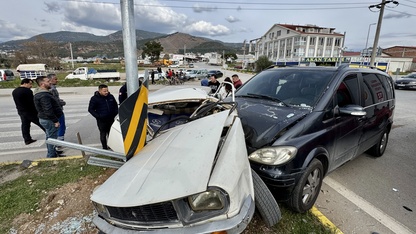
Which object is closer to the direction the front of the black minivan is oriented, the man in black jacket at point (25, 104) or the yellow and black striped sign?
the yellow and black striped sign

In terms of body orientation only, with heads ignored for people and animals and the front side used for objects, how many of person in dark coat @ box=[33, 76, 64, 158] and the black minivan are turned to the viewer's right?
1

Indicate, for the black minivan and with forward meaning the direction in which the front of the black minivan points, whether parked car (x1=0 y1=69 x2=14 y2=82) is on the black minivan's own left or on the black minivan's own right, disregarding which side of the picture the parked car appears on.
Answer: on the black minivan's own right

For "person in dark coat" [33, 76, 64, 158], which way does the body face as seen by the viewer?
to the viewer's right

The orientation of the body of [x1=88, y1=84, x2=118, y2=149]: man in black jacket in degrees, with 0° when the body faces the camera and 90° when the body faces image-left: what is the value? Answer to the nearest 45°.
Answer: approximately 315°

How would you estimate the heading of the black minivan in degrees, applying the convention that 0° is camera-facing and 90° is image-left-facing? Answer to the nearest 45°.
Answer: approximately 45°

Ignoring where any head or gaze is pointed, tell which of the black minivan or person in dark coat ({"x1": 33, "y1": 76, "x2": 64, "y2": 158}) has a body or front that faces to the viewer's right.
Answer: the person in dark coat

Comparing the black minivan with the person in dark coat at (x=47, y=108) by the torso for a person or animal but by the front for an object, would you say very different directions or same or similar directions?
very different directions
